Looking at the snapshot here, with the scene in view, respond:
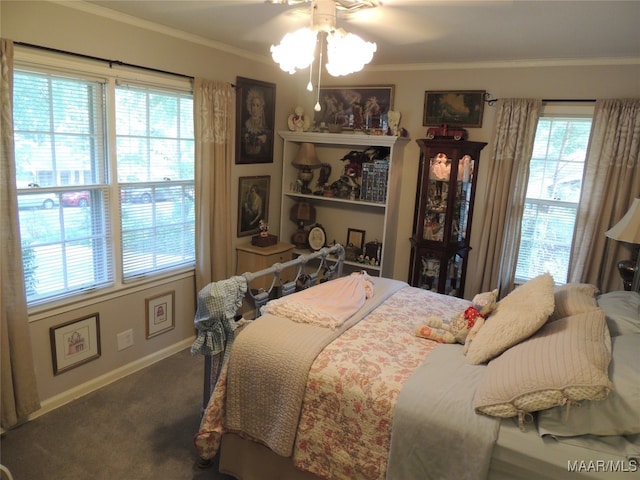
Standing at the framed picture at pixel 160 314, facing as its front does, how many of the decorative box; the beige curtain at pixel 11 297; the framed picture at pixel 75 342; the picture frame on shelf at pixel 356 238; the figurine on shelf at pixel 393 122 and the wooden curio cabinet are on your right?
2

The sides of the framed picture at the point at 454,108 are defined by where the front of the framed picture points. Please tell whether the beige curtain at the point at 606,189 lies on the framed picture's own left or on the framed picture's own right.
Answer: on the framed picture's own left

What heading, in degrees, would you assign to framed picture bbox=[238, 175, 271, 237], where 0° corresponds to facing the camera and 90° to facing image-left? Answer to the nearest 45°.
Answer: approximately 315°

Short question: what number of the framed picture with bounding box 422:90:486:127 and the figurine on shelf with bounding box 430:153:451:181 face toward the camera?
2

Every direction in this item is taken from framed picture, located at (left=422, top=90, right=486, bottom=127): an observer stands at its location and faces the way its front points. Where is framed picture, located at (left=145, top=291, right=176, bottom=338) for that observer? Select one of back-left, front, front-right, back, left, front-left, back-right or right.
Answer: front-right

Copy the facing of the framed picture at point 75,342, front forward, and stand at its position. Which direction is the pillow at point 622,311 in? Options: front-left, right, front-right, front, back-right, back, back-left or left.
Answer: front

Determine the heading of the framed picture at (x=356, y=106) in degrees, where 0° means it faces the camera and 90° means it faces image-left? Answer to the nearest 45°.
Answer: approximately 0°

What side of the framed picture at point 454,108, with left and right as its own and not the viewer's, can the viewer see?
front

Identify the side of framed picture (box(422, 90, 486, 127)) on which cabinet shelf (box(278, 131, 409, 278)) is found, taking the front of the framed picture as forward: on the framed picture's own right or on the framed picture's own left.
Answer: on the framed picture's own right

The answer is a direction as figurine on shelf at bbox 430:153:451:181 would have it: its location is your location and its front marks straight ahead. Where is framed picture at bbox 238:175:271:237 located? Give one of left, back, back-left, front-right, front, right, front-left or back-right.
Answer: right

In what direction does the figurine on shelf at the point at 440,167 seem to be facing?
toward the camera

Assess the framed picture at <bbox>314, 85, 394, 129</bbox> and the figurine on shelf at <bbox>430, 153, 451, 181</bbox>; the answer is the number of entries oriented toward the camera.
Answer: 2

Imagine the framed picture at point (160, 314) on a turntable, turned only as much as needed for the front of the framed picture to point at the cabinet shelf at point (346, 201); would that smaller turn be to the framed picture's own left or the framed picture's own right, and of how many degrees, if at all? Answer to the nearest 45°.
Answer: approximately 45° to the framed picture's own left

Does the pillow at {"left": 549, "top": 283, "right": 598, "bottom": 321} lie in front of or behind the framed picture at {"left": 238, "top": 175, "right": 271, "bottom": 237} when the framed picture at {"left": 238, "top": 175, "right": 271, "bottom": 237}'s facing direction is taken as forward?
in front

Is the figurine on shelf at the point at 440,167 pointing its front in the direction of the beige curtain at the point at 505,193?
no

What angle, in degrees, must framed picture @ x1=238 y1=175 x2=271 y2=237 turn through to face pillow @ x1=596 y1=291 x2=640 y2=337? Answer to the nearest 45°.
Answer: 0° — it already faces it

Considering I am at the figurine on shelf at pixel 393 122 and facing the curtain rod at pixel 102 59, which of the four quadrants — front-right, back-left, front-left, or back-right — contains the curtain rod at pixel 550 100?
back-left

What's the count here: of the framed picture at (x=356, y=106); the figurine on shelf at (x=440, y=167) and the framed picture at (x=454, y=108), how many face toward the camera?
3
